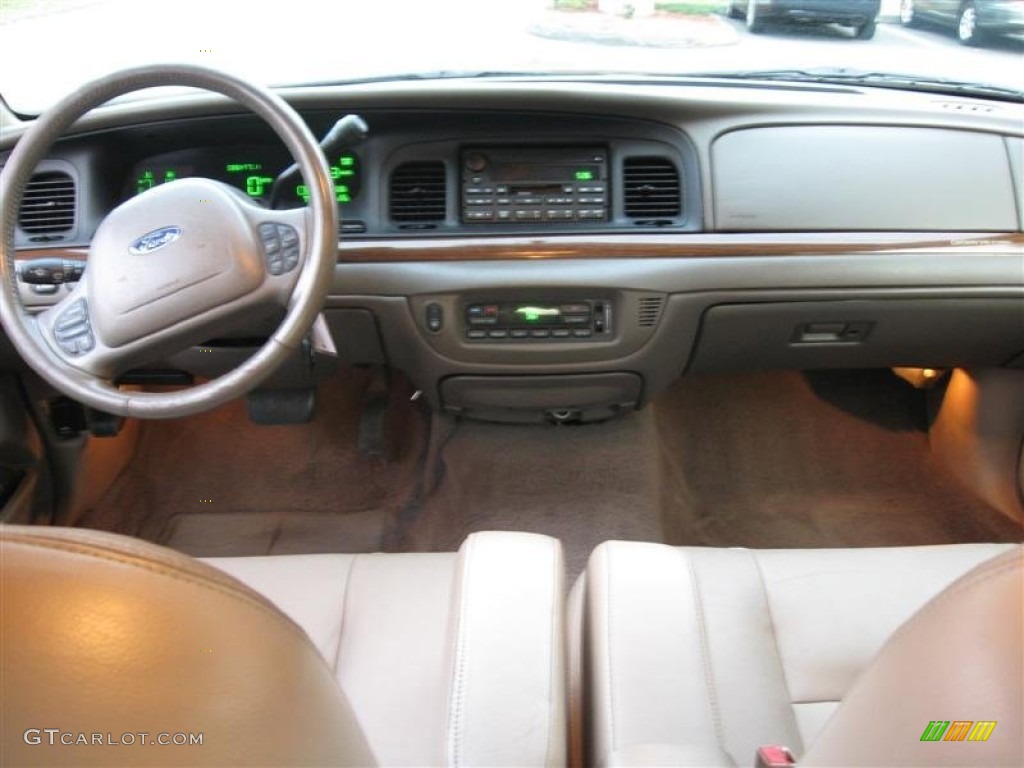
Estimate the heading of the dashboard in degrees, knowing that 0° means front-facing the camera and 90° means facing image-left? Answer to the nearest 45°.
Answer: approximately 0°

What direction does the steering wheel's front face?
toward the camera

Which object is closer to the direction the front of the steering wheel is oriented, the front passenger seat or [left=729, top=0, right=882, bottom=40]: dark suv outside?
the front passenger seat

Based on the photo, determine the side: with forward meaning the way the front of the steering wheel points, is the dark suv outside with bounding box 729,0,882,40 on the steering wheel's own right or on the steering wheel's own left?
on the steering wheel's own left
